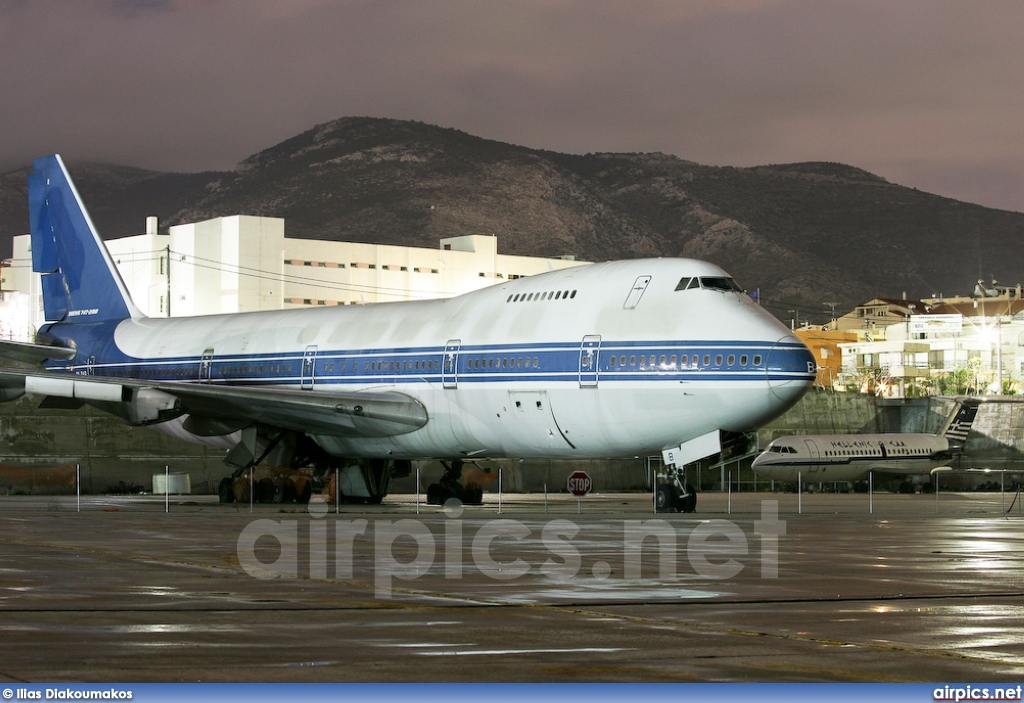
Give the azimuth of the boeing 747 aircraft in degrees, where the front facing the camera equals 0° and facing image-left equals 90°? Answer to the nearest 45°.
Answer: approximately 315°
